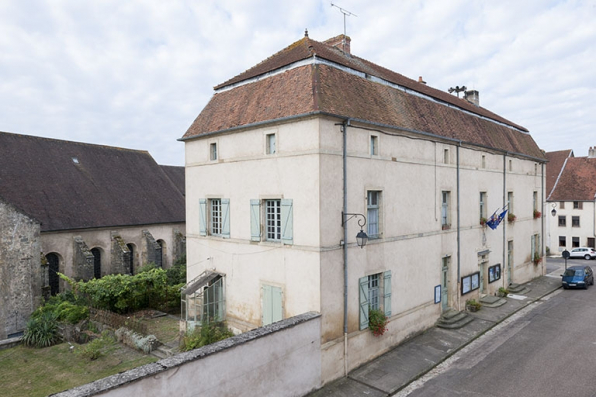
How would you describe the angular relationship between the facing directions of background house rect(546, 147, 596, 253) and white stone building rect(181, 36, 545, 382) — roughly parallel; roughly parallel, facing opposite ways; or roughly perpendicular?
roughly perpendicular

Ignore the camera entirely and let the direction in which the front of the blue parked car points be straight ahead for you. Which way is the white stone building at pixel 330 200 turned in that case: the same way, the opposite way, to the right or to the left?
to the left

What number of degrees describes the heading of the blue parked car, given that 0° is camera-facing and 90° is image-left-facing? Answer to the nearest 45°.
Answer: approximately 0°

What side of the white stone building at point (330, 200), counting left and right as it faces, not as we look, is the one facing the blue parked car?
left

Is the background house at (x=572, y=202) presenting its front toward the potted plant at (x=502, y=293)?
yes

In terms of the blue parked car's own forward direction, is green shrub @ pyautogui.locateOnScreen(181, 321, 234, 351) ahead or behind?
ahead

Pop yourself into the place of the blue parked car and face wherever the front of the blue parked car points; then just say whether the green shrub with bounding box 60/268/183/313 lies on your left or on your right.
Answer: on your right

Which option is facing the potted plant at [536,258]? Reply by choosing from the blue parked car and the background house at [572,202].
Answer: the background house

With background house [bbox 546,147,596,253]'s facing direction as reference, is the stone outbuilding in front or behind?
in front

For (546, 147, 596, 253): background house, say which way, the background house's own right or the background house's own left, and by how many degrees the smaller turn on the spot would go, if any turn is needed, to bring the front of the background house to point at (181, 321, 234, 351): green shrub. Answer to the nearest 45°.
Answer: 0° — it already faces it

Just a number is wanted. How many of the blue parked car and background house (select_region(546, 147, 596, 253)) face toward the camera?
2

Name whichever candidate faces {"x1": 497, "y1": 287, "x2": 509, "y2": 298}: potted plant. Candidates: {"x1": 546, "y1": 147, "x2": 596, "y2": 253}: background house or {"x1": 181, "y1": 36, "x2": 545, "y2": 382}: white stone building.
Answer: the background house
